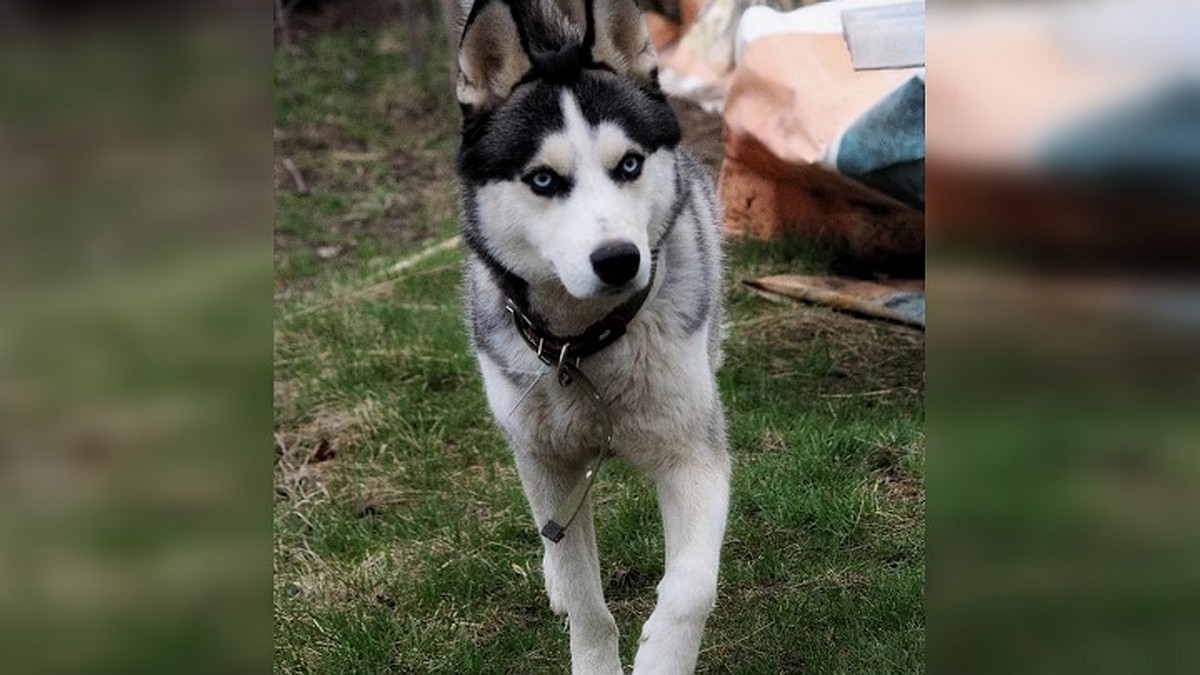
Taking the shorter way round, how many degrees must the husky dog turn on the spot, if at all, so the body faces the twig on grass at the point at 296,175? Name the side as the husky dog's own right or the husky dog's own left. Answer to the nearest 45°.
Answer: approximately 180°

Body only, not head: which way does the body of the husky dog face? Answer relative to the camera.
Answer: toward the camera

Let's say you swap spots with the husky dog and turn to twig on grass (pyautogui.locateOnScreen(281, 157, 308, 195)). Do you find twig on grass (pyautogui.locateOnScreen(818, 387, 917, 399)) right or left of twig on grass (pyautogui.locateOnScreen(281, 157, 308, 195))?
right

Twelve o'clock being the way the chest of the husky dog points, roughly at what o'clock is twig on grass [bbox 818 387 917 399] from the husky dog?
The twig on grass is roughly at 7 o'clock from the husky dog.
